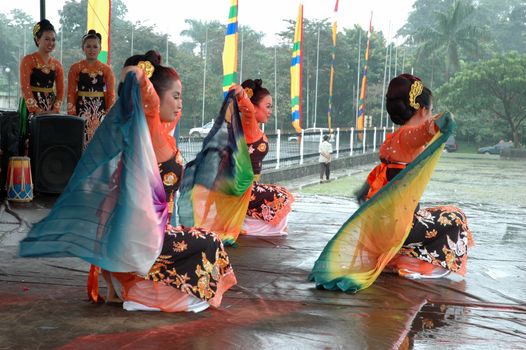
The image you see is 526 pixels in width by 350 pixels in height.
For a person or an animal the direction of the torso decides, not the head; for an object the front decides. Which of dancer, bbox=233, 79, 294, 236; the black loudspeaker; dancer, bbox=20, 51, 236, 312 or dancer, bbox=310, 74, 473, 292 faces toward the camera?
the black loudspeaker

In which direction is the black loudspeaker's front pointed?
toward the camera

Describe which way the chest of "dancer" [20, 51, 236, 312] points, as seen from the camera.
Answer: to the viewer's right

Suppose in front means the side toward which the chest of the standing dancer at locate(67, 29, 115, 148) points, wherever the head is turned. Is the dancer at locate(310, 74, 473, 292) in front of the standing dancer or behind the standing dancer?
in front

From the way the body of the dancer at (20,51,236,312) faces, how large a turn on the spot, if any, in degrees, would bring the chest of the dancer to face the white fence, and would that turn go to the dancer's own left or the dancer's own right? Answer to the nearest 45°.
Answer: approximately 90° to the dancer's own left

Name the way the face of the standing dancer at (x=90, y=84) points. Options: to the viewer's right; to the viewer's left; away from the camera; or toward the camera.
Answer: toward the camera

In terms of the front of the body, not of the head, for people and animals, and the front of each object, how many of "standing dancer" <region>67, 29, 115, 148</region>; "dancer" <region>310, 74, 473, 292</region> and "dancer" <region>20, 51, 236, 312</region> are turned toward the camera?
1

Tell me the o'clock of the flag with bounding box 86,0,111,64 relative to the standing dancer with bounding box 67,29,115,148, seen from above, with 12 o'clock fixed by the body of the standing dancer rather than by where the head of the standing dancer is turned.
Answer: The flag is roughly at 6 o'clock from the standing dancer.

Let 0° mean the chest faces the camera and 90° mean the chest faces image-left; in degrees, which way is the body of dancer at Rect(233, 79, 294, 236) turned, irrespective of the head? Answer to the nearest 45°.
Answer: approximately 270°

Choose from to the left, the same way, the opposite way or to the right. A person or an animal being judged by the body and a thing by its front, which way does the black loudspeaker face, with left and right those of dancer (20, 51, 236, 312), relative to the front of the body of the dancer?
to the right

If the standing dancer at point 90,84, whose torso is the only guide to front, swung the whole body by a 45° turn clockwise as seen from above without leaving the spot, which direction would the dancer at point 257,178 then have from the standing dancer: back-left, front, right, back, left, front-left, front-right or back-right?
left

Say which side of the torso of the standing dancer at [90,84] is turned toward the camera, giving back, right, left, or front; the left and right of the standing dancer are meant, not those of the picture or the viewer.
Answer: front
